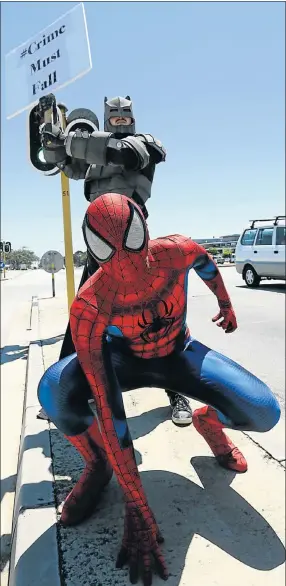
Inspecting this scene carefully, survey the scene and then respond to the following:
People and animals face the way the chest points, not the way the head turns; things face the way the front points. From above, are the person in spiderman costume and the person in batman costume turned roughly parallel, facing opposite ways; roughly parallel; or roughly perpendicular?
roughly parallel

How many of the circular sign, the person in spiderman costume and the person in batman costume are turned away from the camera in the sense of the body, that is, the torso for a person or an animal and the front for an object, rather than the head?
1

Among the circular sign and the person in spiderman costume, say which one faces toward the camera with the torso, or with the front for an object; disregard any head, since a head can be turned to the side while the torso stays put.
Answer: the person in spiderman costume

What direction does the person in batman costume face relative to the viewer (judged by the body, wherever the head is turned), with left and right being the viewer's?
facing the viewer

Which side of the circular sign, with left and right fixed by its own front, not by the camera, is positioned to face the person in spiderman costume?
back

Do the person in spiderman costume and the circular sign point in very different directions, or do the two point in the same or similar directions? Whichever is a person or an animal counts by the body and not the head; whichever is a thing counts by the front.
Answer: very different directions

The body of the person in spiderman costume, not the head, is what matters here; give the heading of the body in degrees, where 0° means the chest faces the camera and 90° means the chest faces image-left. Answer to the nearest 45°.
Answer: approximately 0°

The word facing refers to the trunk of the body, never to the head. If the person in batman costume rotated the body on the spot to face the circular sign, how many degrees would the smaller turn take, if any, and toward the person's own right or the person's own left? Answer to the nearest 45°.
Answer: approximately 180°

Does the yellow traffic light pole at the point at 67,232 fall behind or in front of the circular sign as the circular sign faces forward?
behind

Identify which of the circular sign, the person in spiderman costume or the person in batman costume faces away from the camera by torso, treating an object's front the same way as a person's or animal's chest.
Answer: the circular sign

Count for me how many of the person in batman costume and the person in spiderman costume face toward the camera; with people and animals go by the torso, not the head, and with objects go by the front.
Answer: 2

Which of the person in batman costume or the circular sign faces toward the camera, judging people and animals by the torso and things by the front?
the person in batman costume

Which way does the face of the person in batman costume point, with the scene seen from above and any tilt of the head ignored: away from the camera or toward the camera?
toward the camera

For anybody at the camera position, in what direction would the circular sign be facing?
facing away from the viewer

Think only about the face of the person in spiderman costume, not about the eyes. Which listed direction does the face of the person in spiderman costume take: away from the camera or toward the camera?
toward the camera
